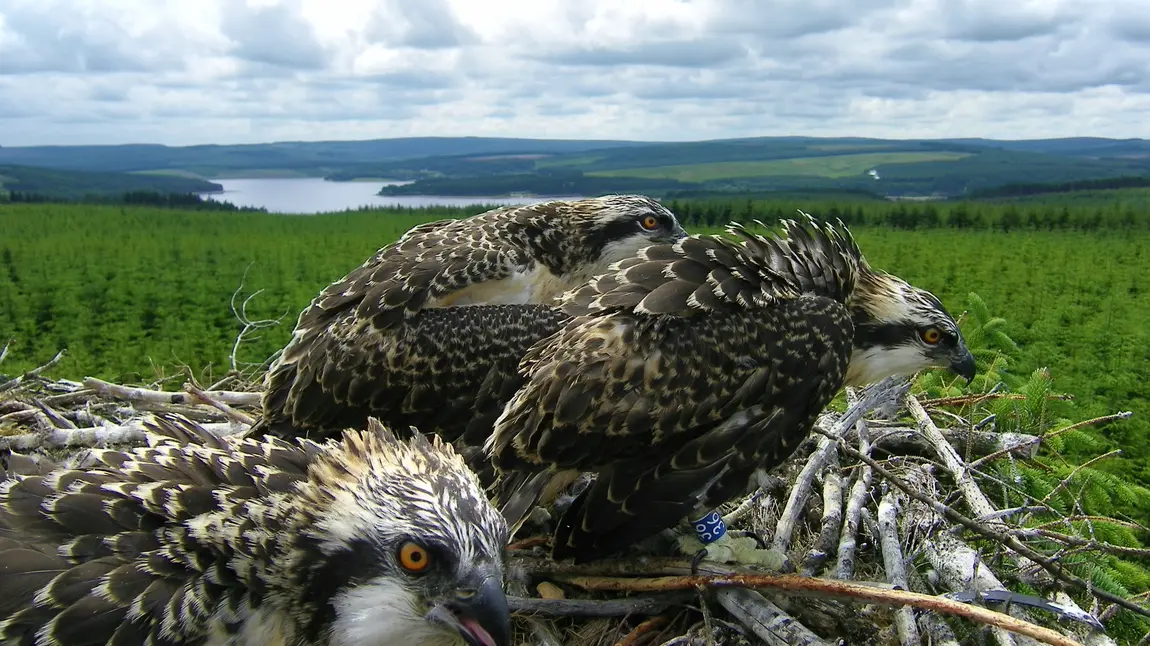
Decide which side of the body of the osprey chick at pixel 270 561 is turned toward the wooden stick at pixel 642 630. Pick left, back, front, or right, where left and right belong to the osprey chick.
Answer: front

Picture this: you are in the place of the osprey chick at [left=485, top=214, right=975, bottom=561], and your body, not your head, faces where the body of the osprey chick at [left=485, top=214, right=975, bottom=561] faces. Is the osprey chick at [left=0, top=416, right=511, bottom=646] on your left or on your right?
on your right

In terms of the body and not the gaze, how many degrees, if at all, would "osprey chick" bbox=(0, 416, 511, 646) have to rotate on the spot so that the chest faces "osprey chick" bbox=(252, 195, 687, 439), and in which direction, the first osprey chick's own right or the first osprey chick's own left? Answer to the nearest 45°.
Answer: approximately 45° to the first osprey chick's own left

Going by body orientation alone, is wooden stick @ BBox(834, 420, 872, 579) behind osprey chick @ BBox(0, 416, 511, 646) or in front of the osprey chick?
in front

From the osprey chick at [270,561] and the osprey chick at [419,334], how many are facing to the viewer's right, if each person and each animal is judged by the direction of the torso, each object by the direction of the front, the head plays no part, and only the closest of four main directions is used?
2

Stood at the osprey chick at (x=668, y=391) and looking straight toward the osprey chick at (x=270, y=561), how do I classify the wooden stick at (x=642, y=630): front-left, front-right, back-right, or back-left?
front-left

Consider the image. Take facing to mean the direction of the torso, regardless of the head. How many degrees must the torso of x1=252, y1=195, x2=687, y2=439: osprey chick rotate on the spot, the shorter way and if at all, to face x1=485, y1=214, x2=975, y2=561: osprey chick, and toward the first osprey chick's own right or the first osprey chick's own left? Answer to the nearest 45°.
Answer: approximately 45° to the first osprey chick's own right

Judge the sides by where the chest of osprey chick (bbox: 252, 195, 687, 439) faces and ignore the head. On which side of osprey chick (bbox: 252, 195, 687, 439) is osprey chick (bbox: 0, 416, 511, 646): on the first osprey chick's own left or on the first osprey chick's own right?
on the first osprey chick's own right

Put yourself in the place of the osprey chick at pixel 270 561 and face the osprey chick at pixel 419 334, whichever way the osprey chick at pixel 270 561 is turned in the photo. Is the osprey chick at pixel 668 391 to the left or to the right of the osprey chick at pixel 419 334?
right

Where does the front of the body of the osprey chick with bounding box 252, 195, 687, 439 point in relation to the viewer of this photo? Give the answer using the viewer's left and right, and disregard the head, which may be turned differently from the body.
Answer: facing to the right of the viewer

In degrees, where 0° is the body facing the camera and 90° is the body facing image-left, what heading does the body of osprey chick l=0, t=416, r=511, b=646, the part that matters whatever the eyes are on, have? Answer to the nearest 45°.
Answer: approximately 270°

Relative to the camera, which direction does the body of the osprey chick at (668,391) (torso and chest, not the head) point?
to the viewer's right

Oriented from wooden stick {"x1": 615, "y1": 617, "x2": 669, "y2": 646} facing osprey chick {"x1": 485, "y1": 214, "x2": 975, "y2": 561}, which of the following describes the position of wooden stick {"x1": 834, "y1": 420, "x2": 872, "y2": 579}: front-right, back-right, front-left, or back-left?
front-right
